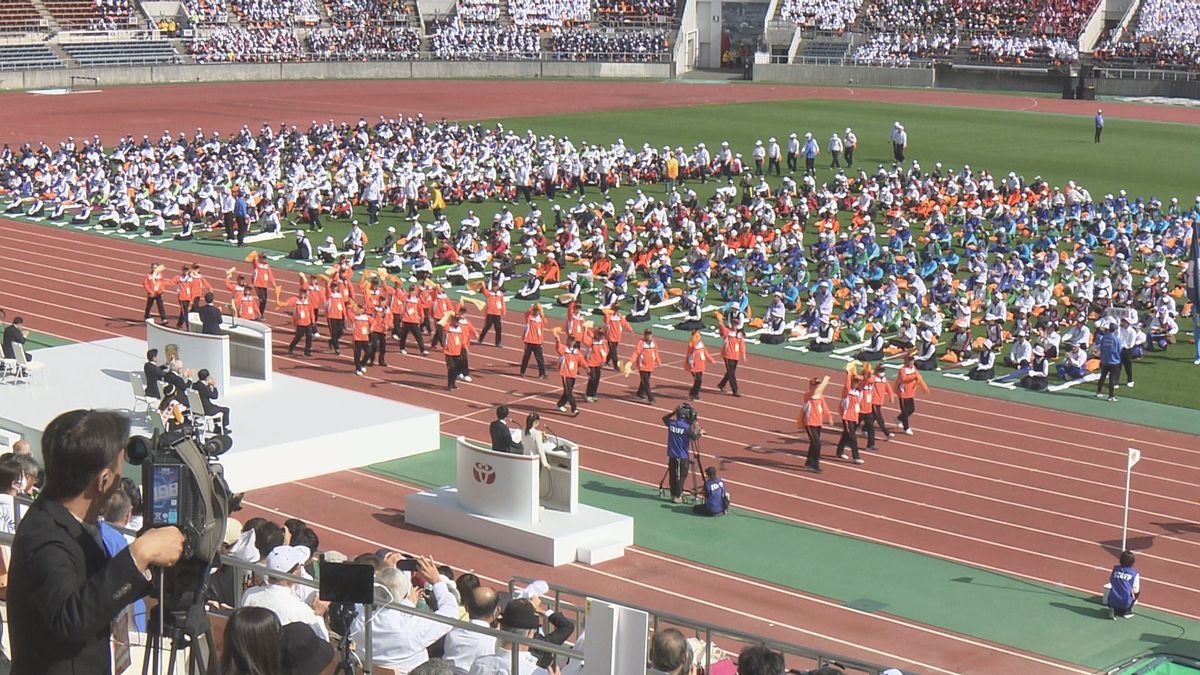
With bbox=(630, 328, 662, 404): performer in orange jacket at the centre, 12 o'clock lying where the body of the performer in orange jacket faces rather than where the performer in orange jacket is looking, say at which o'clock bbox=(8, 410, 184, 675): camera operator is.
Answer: The camera operator is roughly at 12 o'clock from the performer in orange jacket.

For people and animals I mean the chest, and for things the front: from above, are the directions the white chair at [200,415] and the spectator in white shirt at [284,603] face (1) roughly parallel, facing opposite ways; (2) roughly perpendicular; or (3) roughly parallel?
roughly parallel

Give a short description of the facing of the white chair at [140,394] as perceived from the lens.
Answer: facing away from the viewer and to the right of the viewer

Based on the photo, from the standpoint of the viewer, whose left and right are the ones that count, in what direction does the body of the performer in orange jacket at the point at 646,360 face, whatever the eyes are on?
facing the viewer

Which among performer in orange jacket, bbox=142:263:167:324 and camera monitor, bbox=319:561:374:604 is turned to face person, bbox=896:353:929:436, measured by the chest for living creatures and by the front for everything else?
the performer in orange jacket

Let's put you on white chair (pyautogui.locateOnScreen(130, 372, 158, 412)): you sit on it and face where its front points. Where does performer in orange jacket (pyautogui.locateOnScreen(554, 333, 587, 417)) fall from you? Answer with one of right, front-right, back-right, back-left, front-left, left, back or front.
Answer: front-right

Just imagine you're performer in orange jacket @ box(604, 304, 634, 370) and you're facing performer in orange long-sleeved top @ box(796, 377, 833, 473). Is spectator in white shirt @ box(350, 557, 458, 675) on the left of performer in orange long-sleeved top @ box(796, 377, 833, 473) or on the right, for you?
right

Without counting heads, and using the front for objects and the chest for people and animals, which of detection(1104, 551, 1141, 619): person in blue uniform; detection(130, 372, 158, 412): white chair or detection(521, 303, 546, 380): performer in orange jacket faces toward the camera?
the performer in orange jacket

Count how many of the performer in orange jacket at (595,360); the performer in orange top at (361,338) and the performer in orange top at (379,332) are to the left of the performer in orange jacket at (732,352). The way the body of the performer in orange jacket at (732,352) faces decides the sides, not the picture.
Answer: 0

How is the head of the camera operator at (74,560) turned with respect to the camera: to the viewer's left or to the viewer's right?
to the viewer's right

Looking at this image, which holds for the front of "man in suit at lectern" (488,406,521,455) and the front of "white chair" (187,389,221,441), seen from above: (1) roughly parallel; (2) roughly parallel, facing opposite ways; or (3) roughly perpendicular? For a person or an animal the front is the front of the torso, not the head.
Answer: roughly parallel

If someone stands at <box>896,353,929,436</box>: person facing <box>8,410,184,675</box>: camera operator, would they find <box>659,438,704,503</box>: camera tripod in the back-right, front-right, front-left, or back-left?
front-right

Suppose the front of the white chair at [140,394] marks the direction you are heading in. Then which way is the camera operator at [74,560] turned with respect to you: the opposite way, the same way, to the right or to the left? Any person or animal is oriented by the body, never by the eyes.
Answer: the same way

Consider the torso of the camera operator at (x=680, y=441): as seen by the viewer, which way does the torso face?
away from the camera

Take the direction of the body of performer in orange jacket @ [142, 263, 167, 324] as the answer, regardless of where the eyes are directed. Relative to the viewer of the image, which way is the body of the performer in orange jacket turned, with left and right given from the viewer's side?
facing the viewer and to the right of the viewer

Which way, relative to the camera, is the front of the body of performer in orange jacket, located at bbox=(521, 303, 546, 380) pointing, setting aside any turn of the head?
toward the camera

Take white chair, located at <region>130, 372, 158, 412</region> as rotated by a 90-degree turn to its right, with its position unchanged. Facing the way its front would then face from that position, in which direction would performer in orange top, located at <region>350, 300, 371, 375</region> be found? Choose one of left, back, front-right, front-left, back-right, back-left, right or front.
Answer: left

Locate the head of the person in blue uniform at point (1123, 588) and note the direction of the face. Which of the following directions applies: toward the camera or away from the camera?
away from the camera
